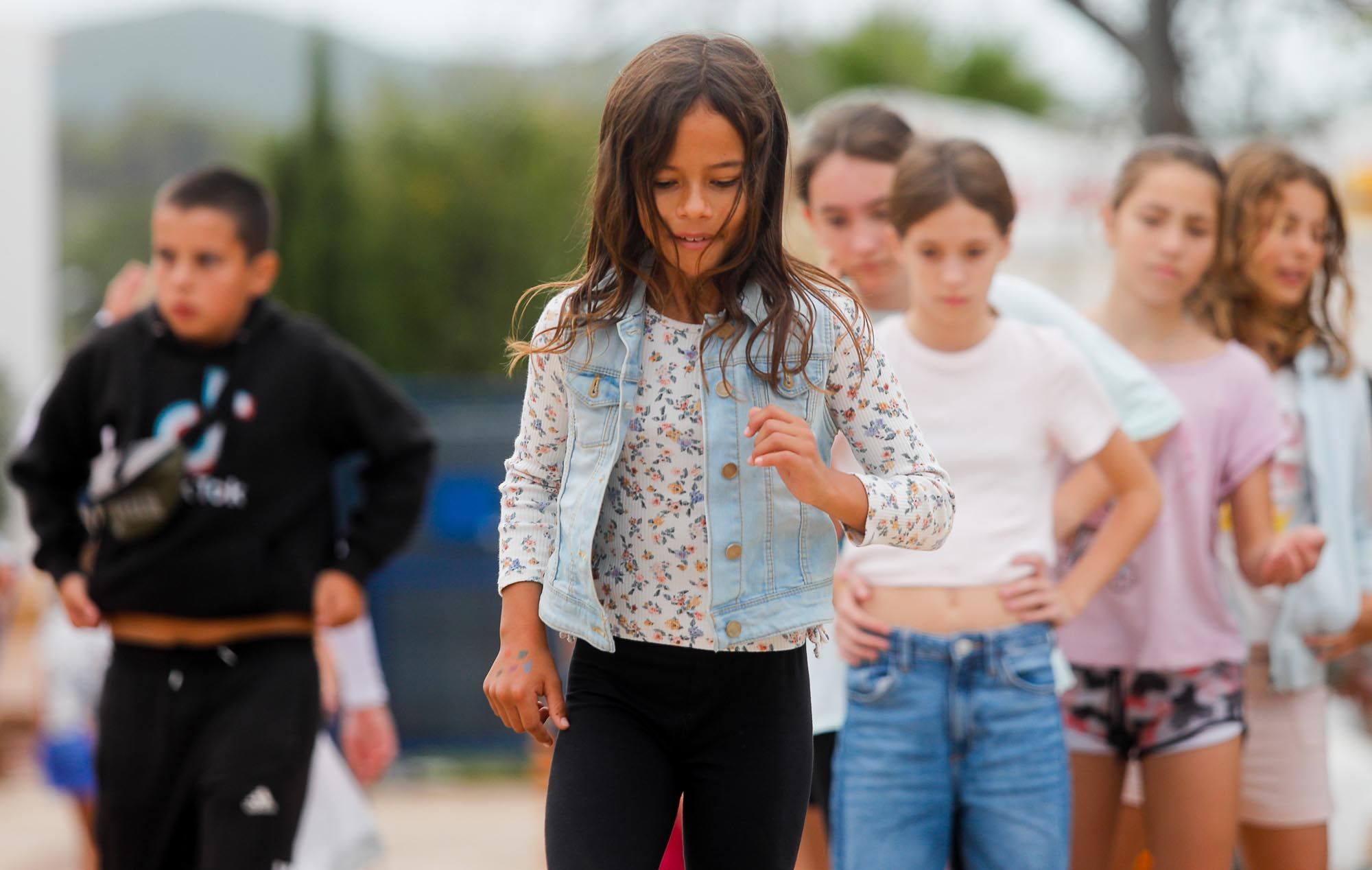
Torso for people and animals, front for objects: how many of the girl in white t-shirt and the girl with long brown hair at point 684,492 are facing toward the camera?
2

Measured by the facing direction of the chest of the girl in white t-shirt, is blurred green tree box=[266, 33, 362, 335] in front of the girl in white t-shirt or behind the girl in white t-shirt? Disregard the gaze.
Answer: behind

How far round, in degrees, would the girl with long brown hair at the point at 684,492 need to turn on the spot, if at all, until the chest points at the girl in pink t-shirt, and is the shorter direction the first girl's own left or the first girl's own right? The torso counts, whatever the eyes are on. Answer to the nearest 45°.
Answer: approximately 135° to the first girl's own left

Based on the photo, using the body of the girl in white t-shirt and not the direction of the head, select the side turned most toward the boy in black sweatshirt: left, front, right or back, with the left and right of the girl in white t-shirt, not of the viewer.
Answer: right

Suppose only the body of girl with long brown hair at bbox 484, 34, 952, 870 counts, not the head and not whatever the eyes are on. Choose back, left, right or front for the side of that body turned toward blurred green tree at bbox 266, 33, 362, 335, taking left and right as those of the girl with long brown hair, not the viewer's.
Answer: back

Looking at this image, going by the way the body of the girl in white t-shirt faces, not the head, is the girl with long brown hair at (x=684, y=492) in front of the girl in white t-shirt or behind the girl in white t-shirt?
in front

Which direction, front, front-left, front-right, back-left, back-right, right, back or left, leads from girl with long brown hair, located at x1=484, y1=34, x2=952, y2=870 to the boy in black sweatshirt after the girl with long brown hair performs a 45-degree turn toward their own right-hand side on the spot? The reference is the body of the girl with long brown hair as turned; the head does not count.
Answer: right

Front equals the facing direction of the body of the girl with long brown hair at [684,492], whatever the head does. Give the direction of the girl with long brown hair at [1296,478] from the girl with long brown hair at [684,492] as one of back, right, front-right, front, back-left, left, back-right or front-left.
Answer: back-left

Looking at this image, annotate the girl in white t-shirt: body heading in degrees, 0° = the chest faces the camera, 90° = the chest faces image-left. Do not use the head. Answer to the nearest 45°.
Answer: approximately 0°
